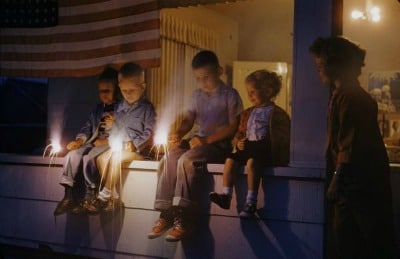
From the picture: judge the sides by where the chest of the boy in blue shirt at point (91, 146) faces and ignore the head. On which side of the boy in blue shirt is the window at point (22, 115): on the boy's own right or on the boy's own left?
on the boy's own right

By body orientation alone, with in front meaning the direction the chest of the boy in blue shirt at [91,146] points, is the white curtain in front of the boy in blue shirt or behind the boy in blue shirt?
behind

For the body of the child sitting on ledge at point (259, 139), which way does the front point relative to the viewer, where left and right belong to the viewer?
facing the viewer and to the left of the viewer

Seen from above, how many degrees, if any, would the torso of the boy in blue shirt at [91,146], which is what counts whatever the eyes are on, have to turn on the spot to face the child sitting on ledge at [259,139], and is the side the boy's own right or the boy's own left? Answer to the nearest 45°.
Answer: approximately 90° to the boy's own left

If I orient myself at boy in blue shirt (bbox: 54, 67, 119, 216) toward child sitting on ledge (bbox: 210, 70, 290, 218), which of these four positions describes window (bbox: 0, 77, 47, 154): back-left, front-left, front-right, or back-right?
back-left

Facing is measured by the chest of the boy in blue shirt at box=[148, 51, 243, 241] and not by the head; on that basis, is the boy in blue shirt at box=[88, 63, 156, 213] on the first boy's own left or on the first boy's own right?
on the first boy's own right

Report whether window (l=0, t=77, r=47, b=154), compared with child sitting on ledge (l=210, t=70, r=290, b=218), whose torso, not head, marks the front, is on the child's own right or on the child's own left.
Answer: on the child's own right

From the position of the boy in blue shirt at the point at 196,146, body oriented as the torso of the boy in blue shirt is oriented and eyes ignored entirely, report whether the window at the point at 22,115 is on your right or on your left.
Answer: on your right
